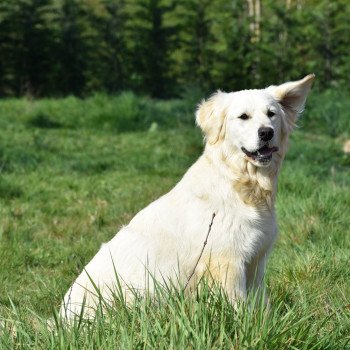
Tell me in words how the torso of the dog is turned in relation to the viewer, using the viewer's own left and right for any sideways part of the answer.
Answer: facing the viewer and to the right of the viewer
